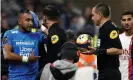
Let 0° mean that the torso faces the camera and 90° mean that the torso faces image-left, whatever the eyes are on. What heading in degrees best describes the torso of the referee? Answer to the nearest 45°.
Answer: approximately 90°

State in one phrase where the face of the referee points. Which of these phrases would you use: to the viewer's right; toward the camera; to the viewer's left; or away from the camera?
to the viewer's left

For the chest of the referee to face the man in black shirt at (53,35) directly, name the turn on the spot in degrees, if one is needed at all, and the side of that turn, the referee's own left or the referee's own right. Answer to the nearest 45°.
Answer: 0° — they already face them
